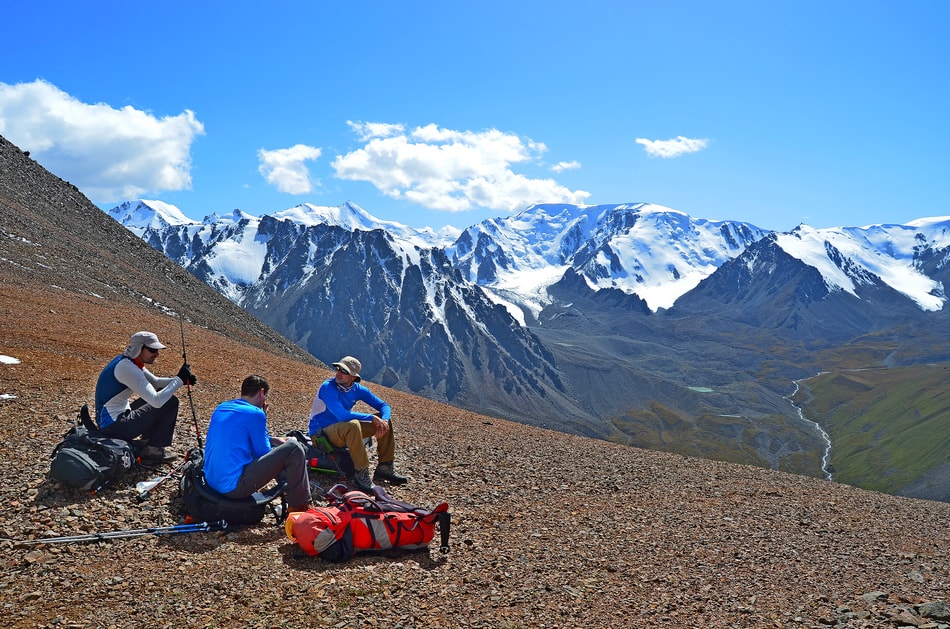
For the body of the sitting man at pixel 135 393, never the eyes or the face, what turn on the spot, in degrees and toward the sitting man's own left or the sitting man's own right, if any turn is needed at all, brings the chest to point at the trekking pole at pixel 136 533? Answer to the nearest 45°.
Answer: approximately 90° to the sitting man's own right

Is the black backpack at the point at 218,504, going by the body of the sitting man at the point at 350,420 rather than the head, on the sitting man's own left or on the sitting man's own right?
on the sitting man's own right

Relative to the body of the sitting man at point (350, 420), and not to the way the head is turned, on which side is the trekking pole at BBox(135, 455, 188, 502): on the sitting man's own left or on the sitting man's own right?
on the sitting man's own right

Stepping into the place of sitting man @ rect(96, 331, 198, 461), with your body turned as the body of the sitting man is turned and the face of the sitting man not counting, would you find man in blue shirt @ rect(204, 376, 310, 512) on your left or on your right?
on your right

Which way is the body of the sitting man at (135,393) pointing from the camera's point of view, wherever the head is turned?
to the viewer's right
